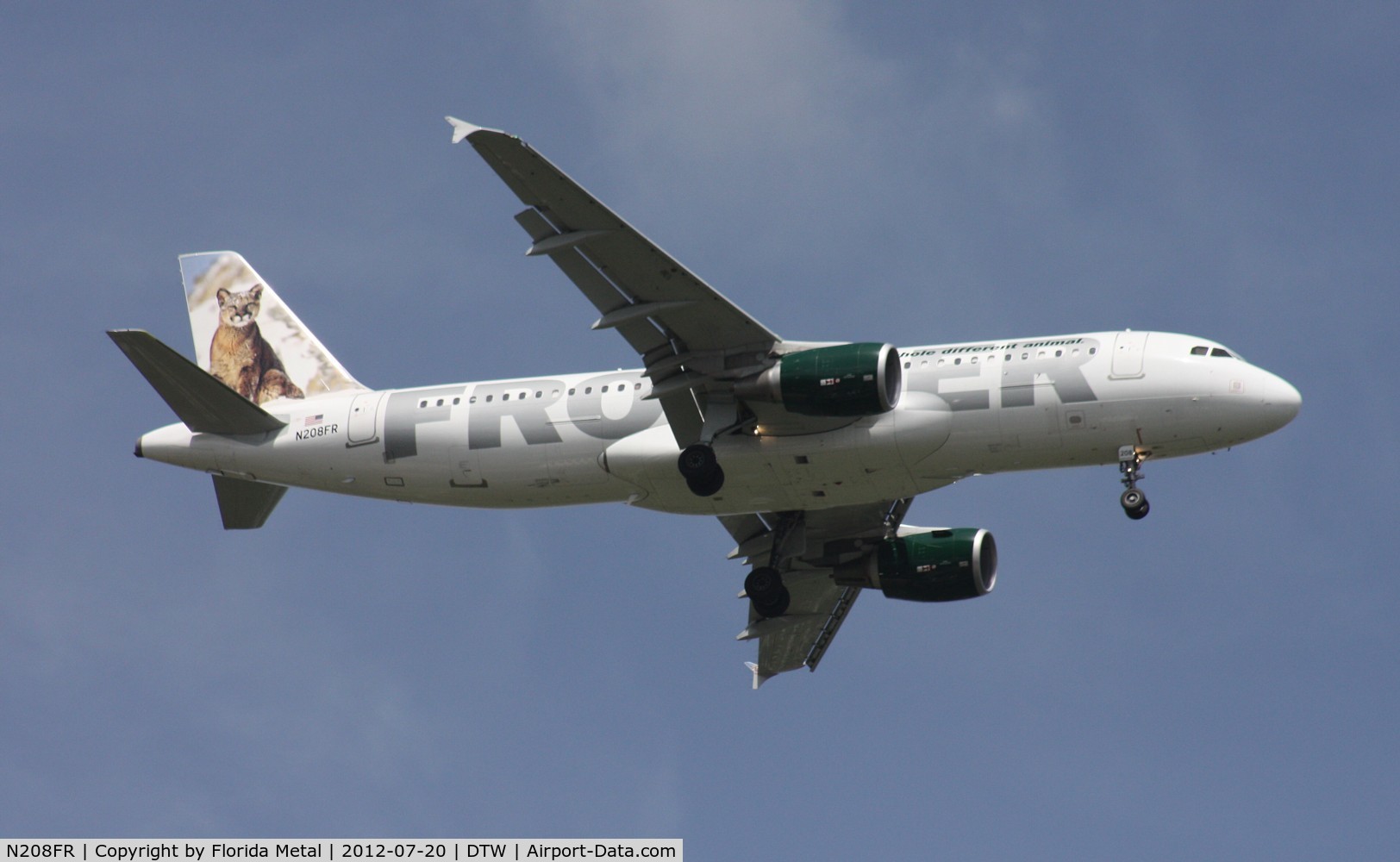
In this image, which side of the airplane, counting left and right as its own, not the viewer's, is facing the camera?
right
